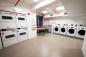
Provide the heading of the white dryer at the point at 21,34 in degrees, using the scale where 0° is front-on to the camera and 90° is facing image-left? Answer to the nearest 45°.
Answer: approximately 315°

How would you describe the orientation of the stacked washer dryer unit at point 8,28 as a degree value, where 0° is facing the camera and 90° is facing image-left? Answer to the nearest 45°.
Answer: approximately 315°

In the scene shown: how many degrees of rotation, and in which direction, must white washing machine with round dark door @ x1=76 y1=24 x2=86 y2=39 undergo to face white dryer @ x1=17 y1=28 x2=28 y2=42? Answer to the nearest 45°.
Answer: approximately 45° to its right

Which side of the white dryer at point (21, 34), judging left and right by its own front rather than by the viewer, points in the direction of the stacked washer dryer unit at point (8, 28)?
right

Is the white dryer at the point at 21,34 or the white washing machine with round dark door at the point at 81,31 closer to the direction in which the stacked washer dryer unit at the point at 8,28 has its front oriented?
the white washing machine with round dark door

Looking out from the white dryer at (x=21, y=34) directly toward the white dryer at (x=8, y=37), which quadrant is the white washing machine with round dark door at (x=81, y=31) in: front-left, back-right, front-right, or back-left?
back-left
